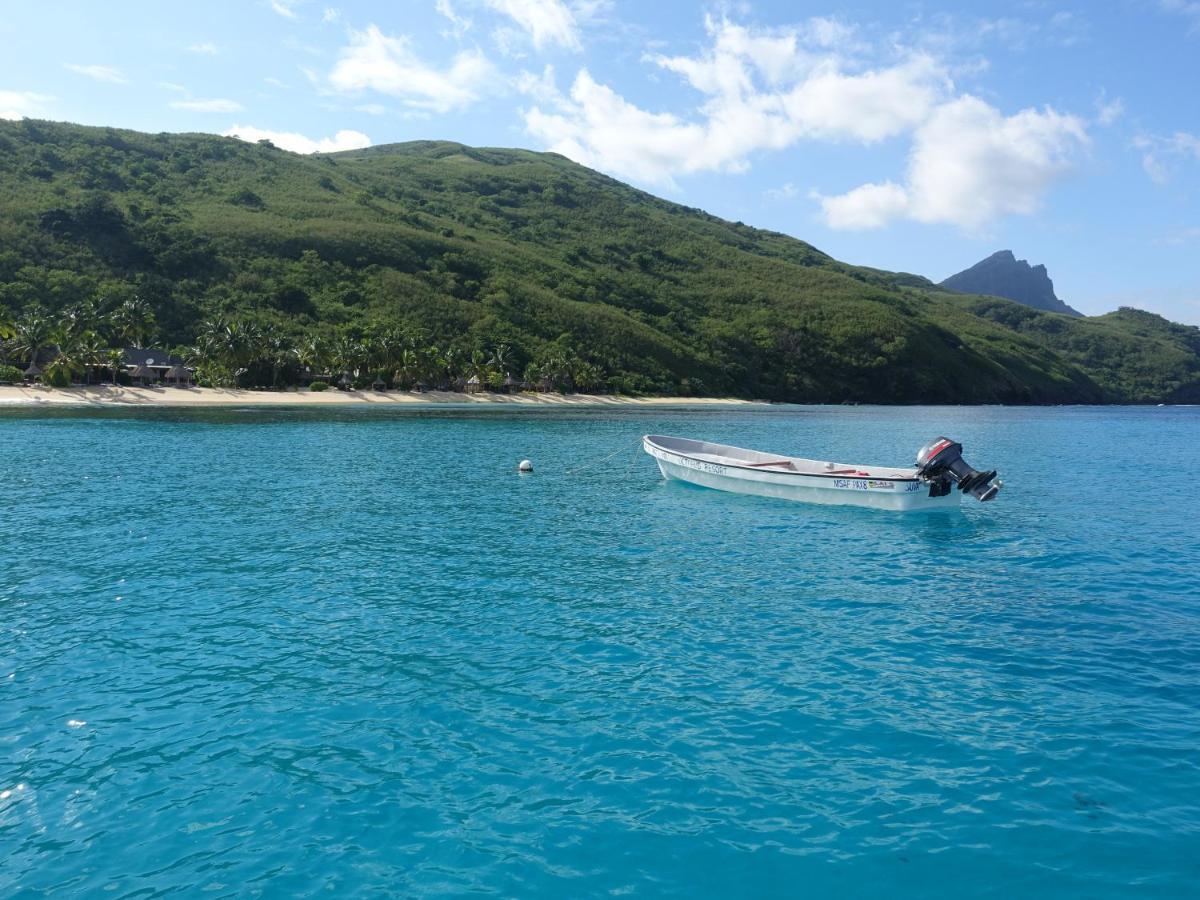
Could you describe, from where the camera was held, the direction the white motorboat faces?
facing away from the viewer and to the left of the viewer
